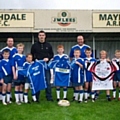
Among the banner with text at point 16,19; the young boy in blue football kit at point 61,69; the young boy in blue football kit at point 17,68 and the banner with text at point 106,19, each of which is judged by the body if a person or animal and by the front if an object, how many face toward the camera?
4

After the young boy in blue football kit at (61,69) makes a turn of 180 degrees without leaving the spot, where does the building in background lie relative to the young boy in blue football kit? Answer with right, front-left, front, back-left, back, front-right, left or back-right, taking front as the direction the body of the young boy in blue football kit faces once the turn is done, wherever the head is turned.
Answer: front

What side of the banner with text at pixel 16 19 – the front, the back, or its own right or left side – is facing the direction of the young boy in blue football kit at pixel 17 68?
front

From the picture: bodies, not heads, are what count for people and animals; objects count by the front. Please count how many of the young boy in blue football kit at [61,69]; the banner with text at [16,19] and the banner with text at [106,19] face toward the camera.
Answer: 3

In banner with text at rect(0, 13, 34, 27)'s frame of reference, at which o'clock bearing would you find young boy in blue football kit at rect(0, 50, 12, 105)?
The young boy in blue football kit is roughly at 12 o'clock from the banner with text.

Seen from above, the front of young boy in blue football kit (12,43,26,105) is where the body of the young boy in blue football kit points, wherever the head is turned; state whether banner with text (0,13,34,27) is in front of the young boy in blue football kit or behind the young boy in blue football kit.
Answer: behind

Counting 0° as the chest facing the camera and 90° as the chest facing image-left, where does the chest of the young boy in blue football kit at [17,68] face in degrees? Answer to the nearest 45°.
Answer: approximately 0°

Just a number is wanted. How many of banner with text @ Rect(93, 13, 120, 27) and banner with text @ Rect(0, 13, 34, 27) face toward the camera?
2

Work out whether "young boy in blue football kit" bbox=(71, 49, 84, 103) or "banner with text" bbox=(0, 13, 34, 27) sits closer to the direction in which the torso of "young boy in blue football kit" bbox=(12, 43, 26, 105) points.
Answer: the young boy in blue football kit

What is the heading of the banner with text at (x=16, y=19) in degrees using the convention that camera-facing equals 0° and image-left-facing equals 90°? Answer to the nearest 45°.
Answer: approximately 0°

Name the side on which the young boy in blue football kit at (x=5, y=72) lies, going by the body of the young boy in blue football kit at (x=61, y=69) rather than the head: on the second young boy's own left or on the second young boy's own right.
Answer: on the second young boy's own right

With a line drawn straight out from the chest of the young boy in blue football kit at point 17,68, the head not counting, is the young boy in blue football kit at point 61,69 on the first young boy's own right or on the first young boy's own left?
on the first young boy's own left
